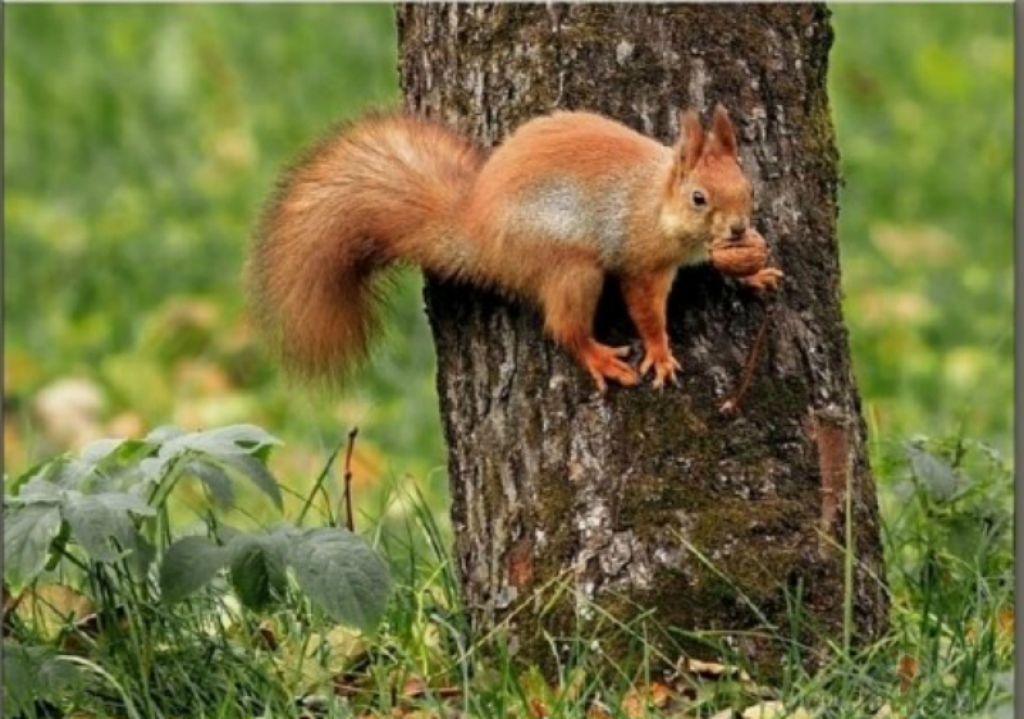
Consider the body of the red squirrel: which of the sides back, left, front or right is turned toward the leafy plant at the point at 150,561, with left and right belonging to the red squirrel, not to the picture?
back

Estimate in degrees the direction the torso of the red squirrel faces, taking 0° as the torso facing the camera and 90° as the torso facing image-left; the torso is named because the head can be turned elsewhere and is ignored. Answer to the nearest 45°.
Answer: approximately 270°
